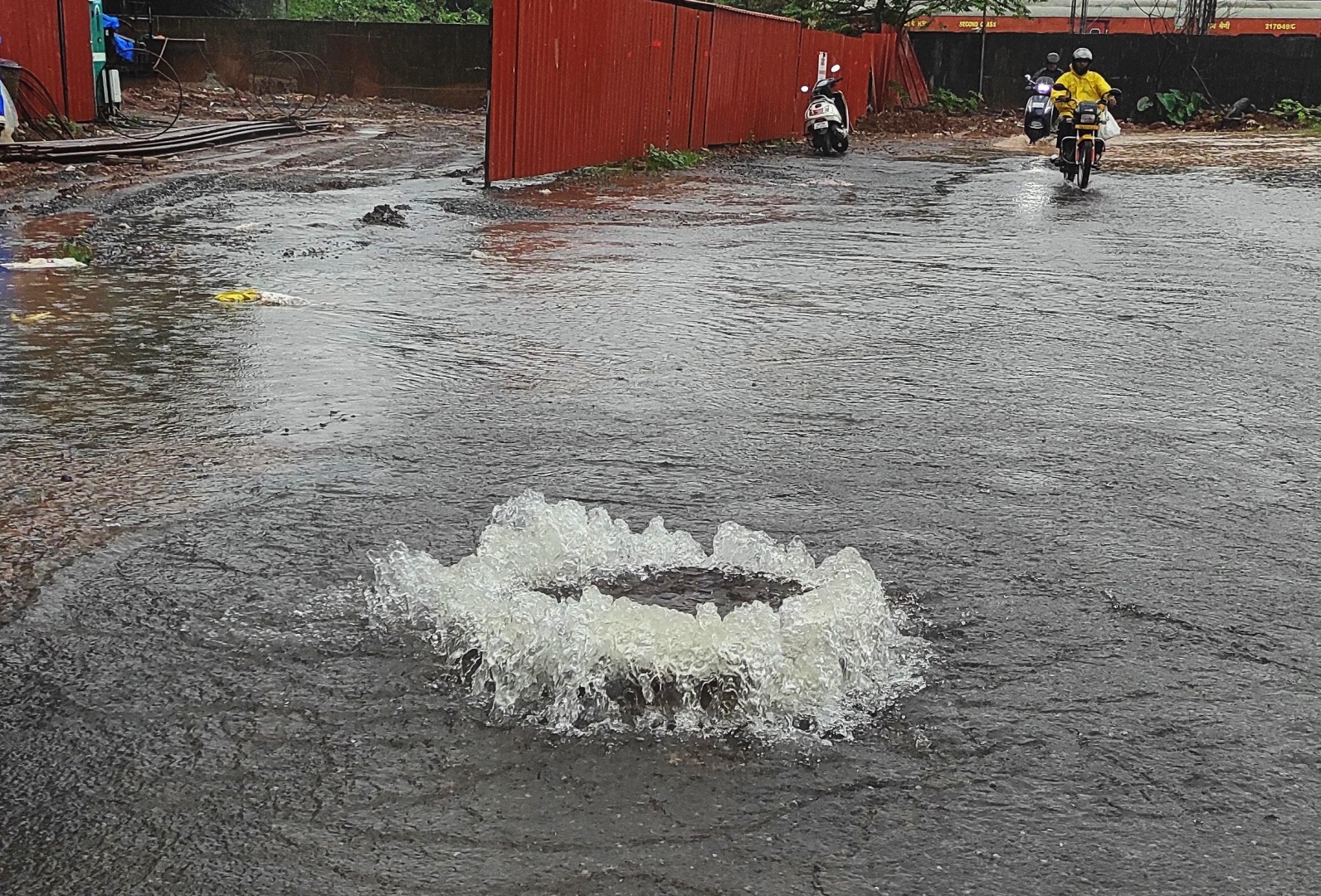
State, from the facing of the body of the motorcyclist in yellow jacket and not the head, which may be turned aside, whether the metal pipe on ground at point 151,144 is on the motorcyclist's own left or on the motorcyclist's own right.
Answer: on the motorcyclist's own right

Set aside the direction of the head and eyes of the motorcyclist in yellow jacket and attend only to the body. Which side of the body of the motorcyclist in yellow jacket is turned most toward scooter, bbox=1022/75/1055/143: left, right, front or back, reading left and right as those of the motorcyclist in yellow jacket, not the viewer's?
back

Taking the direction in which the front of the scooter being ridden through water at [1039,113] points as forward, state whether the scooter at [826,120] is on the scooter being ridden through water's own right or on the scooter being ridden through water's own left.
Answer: on the scooter being ridden through water's own right

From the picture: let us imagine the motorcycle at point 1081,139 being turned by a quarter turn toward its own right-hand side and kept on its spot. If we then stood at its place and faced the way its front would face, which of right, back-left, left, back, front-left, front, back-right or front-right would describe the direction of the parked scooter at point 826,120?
front-right

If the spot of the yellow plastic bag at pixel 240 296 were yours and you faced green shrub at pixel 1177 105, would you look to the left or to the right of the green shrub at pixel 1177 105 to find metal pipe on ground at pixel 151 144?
left

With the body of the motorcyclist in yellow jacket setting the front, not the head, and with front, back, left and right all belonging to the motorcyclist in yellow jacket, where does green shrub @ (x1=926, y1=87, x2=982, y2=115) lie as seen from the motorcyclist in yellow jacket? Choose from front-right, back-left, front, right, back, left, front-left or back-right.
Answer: back

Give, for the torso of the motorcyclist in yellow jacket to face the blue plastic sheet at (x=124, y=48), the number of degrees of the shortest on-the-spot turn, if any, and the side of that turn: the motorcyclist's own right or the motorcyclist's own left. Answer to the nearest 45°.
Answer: approximately 90° to the motorcyclist's own right

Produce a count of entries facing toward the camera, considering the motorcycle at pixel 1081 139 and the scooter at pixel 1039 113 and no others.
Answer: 2

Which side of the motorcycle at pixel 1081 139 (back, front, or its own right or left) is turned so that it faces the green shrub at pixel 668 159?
right

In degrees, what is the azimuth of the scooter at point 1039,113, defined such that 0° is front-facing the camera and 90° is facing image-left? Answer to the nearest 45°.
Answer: approximately 0°

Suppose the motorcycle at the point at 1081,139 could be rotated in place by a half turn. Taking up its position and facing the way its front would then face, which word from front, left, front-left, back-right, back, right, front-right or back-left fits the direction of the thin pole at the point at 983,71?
front
